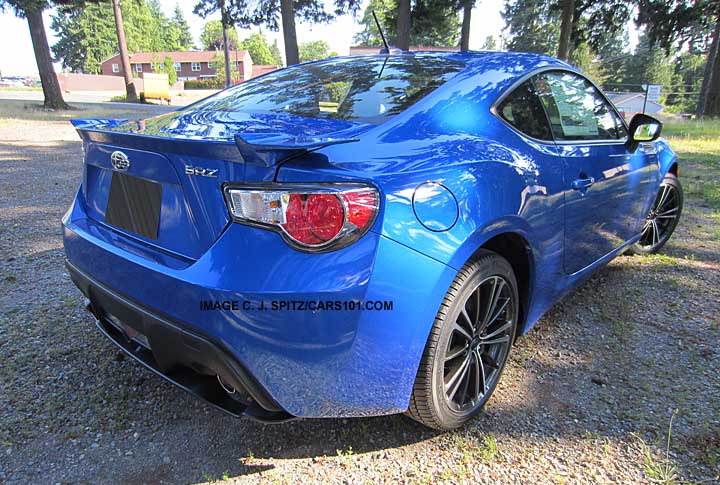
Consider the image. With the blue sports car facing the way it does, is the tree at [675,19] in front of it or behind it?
in front

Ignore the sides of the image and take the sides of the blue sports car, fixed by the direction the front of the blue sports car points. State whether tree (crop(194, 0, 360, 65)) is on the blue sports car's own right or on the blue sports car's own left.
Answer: on the blue sports car's own left

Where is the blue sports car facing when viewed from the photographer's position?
facing away from the viewer and to the right of the viewer

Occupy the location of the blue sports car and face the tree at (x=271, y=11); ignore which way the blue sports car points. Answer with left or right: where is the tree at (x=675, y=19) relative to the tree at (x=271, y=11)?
right

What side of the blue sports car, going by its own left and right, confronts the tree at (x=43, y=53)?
left
